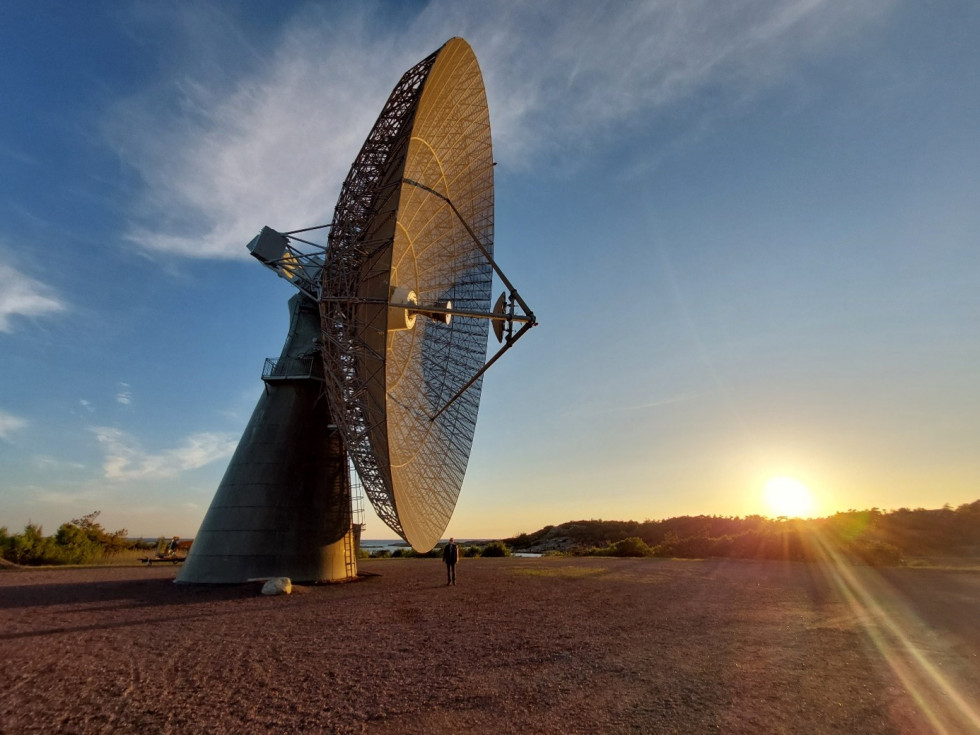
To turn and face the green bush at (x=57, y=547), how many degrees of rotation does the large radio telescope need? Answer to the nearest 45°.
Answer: approximately 135° to its left

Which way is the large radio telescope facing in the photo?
to the viewer's right

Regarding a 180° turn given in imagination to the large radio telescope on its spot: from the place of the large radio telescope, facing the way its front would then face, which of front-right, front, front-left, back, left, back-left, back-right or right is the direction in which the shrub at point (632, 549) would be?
back-right
